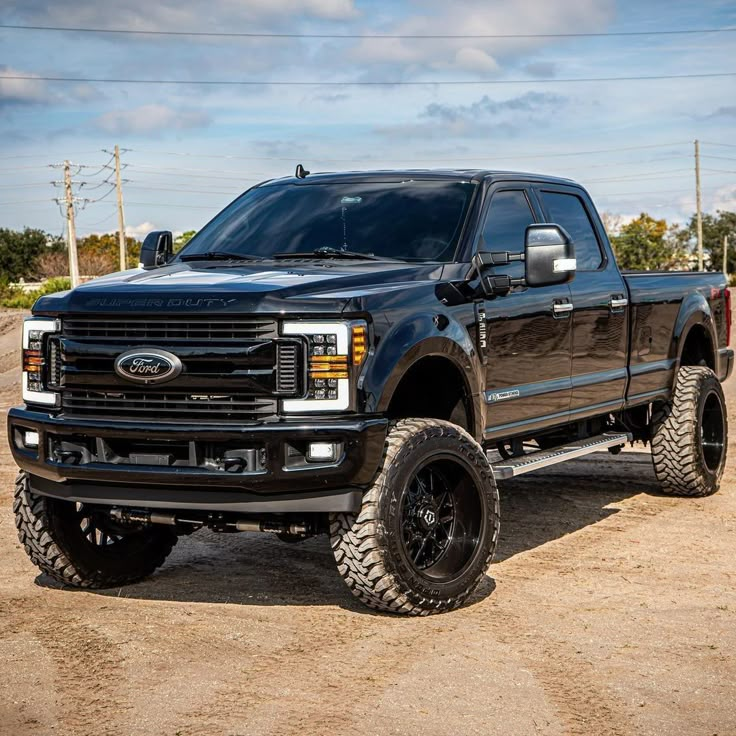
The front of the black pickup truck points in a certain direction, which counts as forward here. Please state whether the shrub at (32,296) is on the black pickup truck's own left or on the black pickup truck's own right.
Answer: on the black pickup truck's own right

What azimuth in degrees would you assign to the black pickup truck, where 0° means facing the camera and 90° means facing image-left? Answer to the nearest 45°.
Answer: approximately 45°
